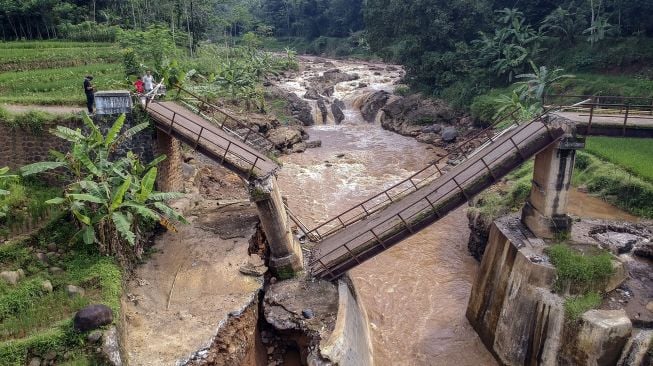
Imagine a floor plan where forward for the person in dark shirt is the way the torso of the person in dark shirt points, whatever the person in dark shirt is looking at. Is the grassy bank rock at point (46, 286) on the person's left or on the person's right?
on the person's right

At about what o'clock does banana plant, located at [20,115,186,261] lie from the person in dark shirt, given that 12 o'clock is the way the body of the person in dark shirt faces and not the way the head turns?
The banana plant is roughly at 3 o'clock from the person in dark shirt.

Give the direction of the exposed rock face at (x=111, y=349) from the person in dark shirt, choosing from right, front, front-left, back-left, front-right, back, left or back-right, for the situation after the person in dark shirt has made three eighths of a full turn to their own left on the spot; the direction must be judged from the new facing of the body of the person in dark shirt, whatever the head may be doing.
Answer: back-left

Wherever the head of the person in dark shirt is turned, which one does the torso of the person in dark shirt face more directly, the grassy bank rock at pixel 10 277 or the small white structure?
the small white structure

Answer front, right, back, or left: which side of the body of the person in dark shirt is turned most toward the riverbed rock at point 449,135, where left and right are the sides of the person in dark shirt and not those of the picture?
front

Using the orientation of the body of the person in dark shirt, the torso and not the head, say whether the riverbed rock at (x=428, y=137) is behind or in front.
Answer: in front

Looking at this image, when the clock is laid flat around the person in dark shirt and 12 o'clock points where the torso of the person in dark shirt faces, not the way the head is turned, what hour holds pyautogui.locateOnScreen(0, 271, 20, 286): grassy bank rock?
The grassy bank rock is roughly at 4 o'clock from the person in dark shirt.

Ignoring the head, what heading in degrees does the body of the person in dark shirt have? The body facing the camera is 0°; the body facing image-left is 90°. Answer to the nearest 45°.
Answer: approximately 270°

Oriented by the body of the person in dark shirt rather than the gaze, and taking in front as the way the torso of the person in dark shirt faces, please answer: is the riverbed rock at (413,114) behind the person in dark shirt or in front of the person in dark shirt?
in front

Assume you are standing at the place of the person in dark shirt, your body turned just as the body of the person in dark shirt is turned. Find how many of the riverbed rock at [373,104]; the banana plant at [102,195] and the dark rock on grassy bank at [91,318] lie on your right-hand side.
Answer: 2

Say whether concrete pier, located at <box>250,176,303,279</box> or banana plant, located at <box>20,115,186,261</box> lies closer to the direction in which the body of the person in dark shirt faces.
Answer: the concrete pier

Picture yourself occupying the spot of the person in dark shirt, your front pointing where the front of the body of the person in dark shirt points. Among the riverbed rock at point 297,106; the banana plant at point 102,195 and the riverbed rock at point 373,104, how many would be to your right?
1

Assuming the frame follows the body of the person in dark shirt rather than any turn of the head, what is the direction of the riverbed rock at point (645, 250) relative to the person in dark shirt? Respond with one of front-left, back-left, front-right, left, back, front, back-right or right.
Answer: front-right

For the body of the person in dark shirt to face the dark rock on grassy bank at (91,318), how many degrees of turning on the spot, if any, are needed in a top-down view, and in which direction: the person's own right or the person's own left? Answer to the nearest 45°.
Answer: approximately 90° to the person's own right
